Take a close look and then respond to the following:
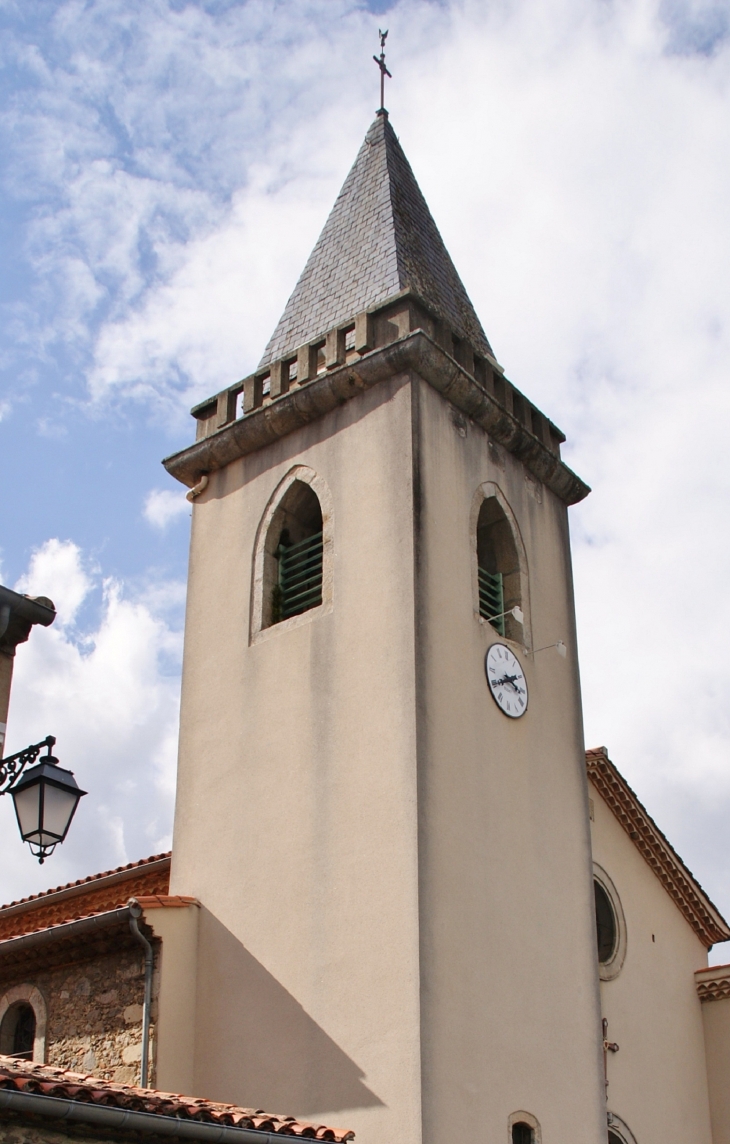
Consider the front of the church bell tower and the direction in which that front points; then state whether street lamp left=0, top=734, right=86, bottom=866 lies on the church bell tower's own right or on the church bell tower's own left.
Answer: on the church bell tower's own right

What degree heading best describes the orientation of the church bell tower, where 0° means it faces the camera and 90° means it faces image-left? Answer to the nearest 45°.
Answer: approximately 315°
